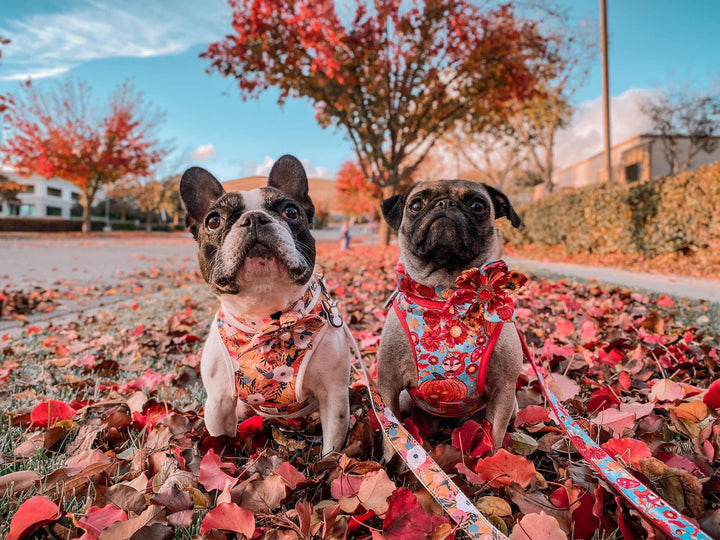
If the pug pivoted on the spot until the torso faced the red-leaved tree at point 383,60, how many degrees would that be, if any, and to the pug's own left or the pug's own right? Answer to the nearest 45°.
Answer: approximately 180°

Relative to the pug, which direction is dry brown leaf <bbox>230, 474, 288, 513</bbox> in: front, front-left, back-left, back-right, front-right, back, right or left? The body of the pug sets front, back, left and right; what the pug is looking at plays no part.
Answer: front-right

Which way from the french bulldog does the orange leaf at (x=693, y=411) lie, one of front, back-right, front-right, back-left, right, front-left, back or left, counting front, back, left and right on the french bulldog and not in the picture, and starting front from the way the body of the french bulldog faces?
left

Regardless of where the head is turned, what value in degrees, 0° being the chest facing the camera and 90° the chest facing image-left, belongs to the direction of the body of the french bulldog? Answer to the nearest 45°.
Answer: approximately 0°

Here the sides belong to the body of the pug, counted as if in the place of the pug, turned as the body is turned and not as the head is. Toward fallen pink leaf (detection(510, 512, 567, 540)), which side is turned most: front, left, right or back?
front

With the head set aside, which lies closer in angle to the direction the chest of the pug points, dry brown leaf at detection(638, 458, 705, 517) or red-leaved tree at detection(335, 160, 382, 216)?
the dry brown leaf

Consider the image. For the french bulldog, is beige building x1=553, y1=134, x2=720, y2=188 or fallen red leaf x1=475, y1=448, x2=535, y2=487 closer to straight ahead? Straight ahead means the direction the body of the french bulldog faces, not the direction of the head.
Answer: the fallen red leaf

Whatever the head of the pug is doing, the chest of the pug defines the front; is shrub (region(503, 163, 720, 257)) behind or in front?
behind

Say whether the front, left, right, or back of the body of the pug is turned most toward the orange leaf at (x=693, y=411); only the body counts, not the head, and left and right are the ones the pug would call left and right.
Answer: left
